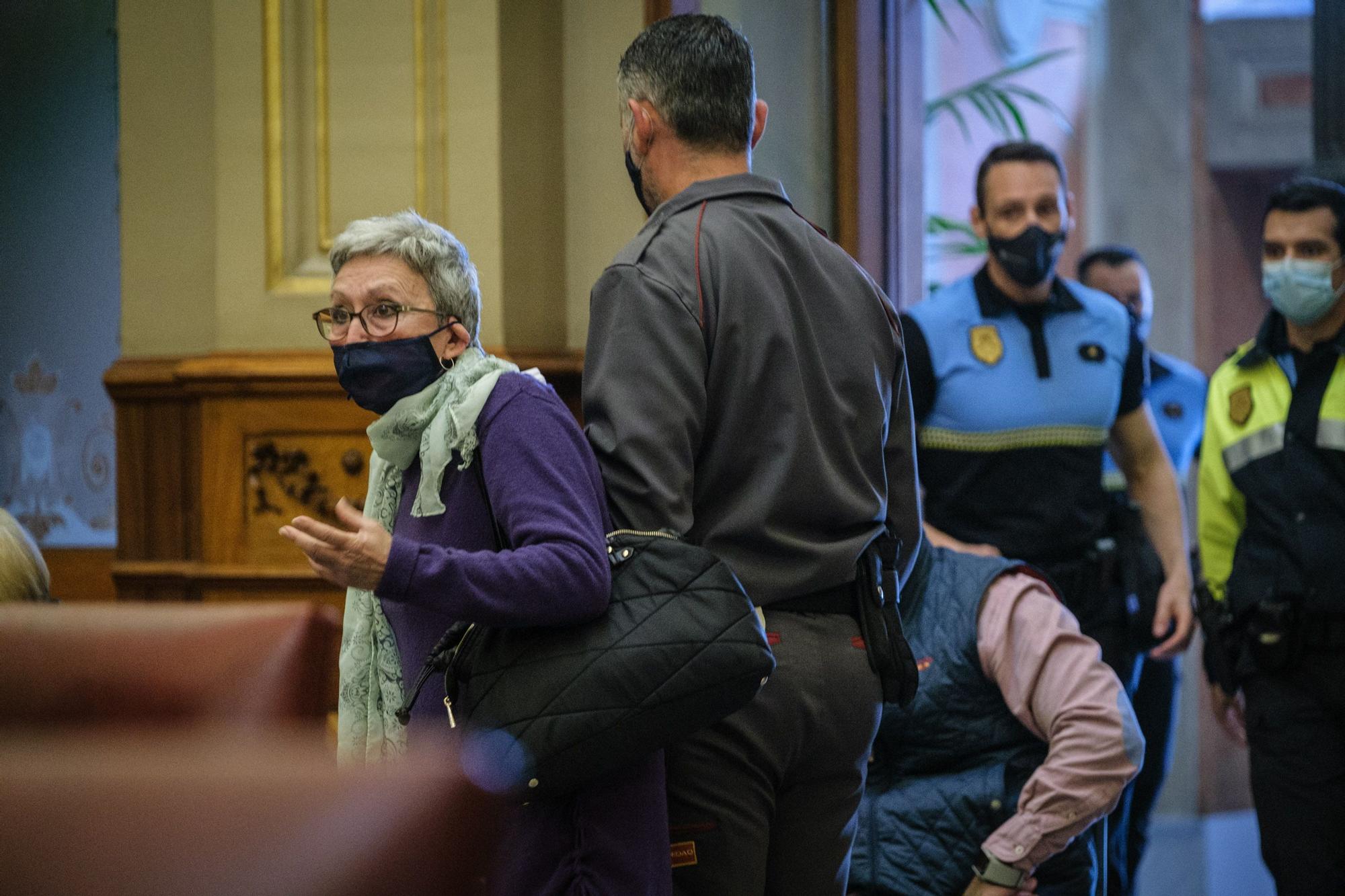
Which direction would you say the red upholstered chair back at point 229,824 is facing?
away from the camera

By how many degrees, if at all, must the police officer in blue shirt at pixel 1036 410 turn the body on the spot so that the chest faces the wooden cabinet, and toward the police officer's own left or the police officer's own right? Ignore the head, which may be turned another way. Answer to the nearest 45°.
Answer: approximately 45° to the police officer's own right

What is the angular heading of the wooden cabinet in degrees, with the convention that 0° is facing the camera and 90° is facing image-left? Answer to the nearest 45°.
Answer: approximately 0°

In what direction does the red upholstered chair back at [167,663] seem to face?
away from the camera

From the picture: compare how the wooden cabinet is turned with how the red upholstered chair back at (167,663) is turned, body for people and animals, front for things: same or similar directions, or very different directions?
very different directions

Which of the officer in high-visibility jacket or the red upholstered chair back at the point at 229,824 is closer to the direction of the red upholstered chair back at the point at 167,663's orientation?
the officer in high-visibility jacket

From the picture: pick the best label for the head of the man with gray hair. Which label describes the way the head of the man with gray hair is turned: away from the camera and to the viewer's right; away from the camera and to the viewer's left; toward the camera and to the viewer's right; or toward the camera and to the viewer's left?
away from the camera and to the viewer's left
